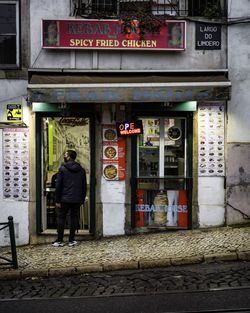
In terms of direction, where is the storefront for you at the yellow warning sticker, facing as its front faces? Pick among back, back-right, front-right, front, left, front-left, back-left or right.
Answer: left

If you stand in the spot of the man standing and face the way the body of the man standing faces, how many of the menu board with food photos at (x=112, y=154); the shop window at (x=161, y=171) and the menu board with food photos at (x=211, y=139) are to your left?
0

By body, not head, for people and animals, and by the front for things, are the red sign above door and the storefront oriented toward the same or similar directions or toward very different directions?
same or similar directions

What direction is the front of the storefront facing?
toward the camera

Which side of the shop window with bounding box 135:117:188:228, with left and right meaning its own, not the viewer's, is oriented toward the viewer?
front

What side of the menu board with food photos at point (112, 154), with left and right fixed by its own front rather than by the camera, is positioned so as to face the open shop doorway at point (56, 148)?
right

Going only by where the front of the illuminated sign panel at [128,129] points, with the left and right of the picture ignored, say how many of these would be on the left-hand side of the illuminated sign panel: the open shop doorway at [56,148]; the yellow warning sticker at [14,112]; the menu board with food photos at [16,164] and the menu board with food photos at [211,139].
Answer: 1

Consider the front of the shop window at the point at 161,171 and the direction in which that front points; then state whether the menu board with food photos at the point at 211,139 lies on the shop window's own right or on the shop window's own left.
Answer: on the shop window's own left

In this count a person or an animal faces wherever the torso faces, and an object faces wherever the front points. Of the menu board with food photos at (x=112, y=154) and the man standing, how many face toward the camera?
1

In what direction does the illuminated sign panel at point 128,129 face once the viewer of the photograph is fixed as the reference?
facing the viewer

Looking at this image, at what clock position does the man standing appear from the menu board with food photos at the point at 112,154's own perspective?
The man standing is roughly at 2 o'clock from the menu board with food photos.

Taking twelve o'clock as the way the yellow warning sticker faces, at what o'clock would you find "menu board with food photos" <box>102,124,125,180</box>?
The menu board with food photos is roughly at 9 o'clock from the yellow warning sticker.

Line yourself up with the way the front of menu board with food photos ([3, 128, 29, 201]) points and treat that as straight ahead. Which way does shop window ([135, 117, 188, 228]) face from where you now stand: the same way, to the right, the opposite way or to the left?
the same way

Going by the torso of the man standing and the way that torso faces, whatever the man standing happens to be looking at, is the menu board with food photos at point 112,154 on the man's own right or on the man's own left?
on the man's own right

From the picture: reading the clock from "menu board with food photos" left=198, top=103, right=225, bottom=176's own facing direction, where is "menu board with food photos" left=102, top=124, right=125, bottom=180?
"menu board with food photos" left=102, top=124, right=125, bottom=180 is roughly at 3 o'clock from "menu board with food photos" left=198, top=103, right=225, bottom=176.

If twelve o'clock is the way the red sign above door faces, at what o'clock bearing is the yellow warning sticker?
The yellow warning sticker is roughly at 3 o'clock from the red sign above door.

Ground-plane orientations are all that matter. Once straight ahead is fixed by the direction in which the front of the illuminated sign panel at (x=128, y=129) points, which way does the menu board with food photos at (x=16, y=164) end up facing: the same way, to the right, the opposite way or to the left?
the same way

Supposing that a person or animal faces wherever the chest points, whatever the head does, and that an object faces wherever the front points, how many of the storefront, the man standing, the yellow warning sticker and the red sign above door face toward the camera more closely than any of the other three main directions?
3
